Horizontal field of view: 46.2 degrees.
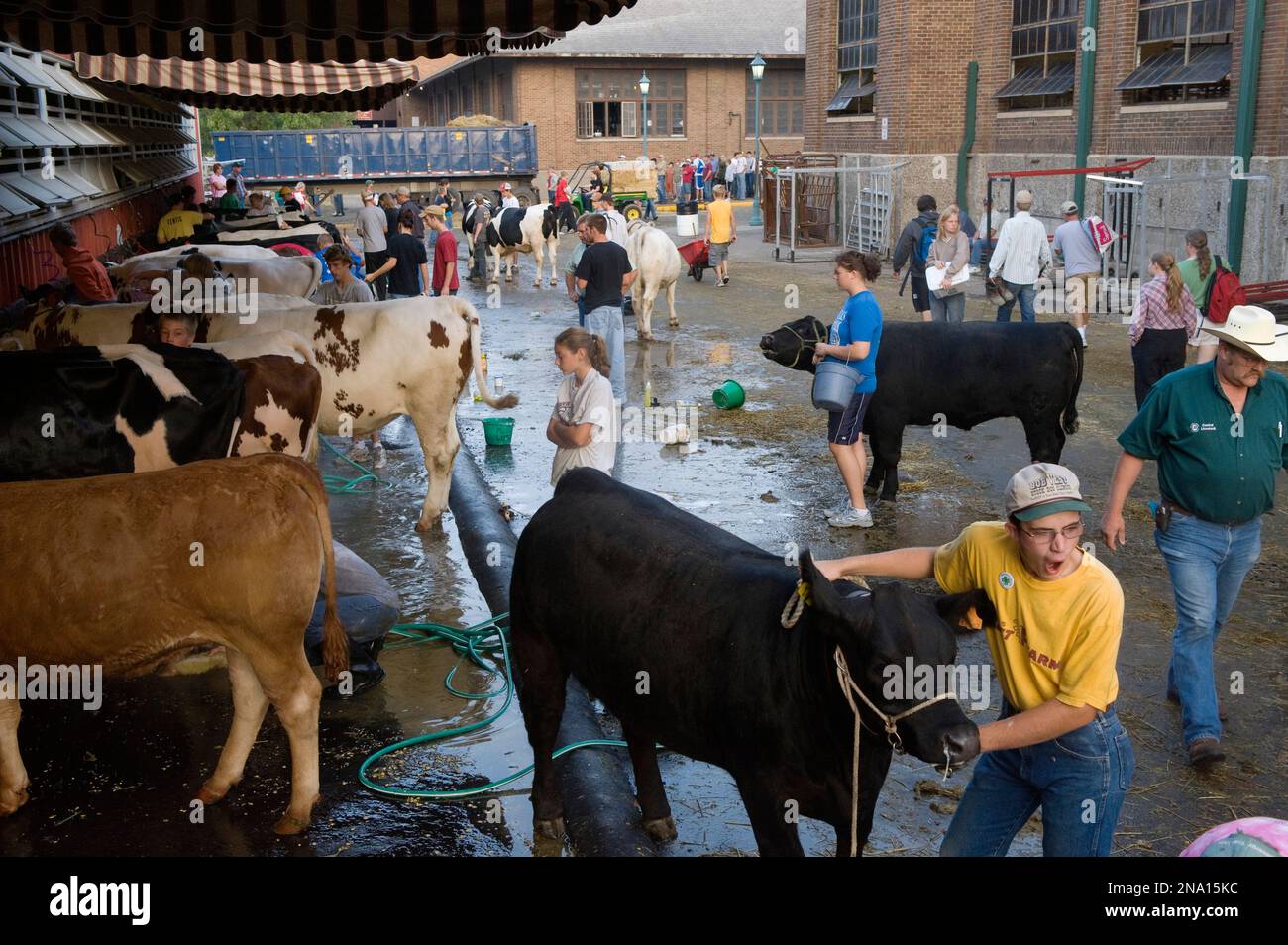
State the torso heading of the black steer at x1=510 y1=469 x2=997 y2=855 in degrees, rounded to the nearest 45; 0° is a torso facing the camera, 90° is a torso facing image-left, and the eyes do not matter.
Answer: approximately 315°

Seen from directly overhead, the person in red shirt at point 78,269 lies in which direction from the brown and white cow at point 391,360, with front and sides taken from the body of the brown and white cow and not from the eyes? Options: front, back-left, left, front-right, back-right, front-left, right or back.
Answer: front-right

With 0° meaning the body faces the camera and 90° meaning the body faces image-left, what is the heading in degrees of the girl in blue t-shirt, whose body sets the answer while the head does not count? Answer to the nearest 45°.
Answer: approximately 90°

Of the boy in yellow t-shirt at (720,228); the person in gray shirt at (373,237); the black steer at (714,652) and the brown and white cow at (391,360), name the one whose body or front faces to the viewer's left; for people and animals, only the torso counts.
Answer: the brown and white cow

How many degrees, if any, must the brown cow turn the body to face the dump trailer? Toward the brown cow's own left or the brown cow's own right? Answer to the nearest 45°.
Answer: approximately 90° to the brown cow's own right

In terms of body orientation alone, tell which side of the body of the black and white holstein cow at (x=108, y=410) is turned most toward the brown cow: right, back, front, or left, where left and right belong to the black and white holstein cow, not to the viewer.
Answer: left

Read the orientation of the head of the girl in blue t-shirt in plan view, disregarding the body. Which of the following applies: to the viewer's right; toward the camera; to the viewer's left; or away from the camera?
to the viewer's left

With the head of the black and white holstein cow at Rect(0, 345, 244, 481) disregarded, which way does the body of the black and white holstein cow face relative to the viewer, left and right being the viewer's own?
facing to the left of the viewer

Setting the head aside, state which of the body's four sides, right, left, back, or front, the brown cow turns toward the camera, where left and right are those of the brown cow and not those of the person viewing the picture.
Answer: left

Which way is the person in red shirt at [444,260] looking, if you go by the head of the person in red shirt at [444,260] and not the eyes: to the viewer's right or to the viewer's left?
to the viewer's left

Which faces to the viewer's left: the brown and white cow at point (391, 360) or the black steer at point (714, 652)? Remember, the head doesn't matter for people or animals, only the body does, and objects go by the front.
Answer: the brown and white cow
